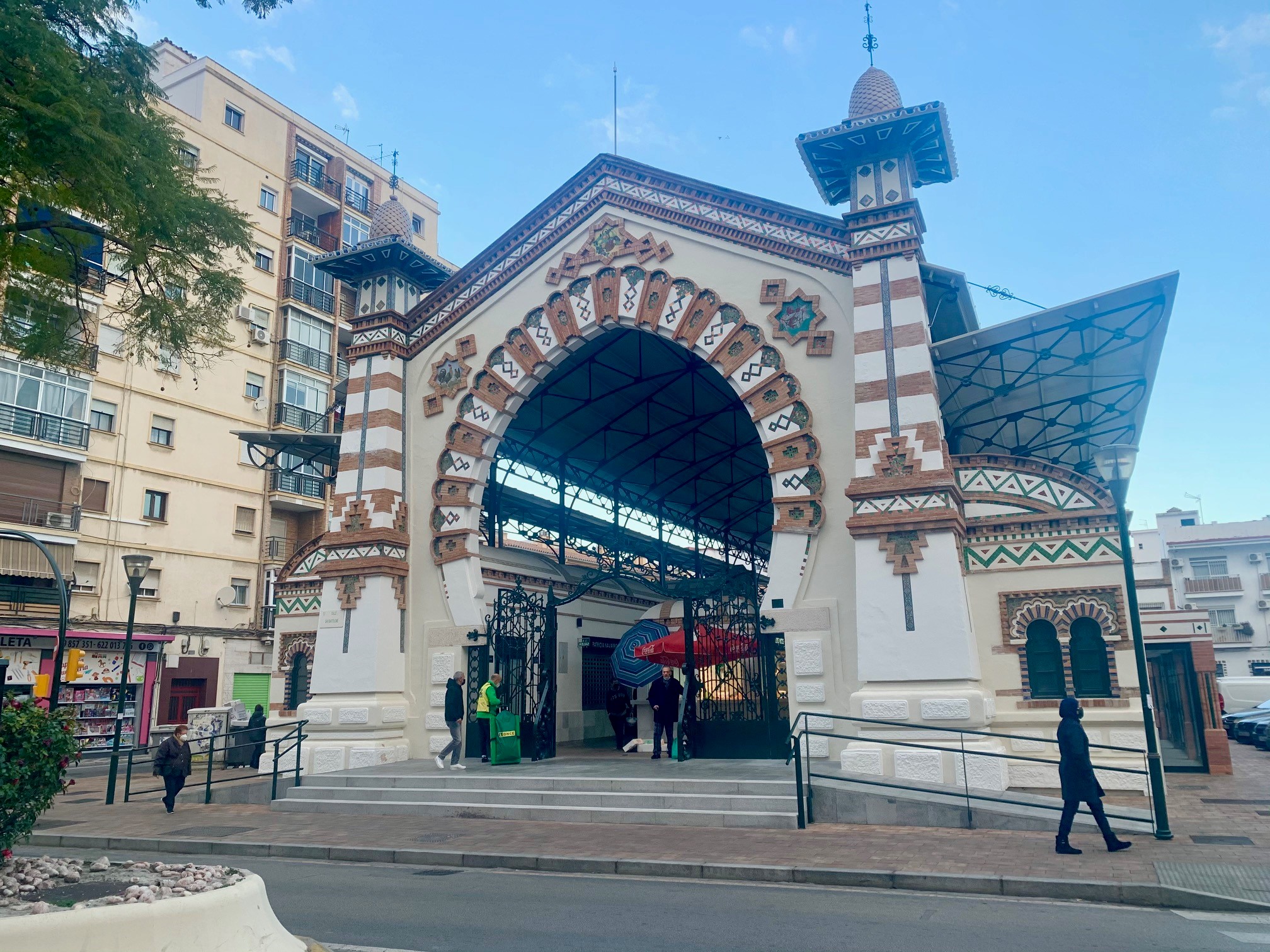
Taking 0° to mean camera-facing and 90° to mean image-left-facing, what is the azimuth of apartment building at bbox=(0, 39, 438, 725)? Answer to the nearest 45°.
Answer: approximately 315°

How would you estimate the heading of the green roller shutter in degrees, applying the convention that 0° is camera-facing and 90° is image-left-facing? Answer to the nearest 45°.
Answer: approximately 0°

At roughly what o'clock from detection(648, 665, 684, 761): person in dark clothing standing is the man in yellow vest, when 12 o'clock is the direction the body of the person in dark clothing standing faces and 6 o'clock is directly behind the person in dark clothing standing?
The man in yellow vest is roughly at 3 o'clock from the person in dark clothing standing.
